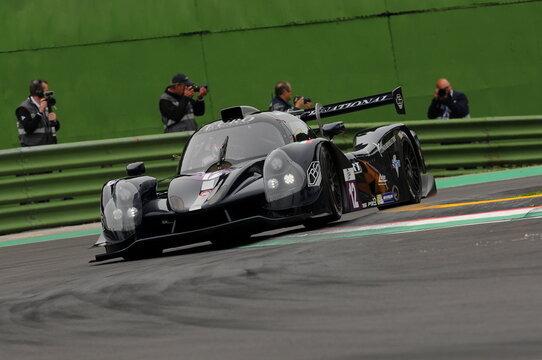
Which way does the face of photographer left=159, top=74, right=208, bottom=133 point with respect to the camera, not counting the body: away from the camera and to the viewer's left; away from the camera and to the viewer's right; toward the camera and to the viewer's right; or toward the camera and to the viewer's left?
toward the camera and to the viewer's right

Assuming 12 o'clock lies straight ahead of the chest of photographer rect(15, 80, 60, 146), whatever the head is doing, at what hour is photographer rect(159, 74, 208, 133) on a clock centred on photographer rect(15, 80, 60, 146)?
photographer rect(159, 74, 208, 133) is roughly at 11 o'clock from photographer rect(15, 80, 60, 146).

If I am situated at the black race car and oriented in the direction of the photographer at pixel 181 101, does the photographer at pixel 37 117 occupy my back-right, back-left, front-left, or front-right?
front-left

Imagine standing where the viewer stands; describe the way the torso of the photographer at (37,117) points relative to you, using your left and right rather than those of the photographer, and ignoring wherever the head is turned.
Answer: facing the viewer and to the right of the viewer

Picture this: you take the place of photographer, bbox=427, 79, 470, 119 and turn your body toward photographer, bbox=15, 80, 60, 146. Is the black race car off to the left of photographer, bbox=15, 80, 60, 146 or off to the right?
left

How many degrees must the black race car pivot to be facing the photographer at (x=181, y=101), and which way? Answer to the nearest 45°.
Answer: approximately 135° to its right

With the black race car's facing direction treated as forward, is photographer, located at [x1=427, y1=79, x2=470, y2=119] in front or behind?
behind

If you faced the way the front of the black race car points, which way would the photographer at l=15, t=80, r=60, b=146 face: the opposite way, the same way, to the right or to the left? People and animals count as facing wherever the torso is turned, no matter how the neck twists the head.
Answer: to the left

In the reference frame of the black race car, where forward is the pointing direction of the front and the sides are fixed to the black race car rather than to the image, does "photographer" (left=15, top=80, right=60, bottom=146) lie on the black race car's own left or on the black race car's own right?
on the black race car's own right
